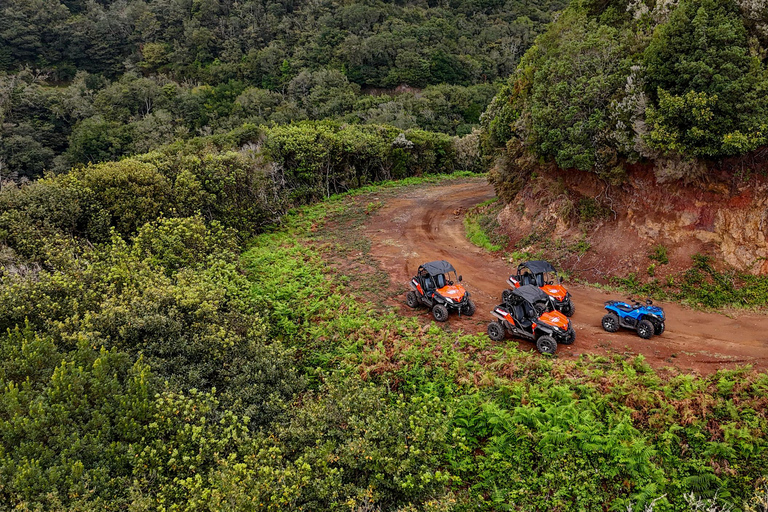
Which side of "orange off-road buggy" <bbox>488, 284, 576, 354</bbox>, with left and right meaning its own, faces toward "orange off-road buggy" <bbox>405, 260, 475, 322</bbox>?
back

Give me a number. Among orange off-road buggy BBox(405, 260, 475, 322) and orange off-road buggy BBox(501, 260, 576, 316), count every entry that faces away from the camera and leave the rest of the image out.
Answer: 0

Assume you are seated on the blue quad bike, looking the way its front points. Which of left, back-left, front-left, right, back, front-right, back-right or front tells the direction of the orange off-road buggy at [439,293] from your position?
back-right

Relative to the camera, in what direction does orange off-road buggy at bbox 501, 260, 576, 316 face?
facing the viewer and to the right of the viewer

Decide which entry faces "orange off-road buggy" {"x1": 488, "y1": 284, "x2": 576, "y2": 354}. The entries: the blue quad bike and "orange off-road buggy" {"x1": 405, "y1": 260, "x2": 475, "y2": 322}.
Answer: "orange off-road buggy" {"x1": 405, "y1": 260, "x2": 475, "y2": 322}

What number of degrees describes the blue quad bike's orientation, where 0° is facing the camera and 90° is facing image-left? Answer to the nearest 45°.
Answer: approximately 315°

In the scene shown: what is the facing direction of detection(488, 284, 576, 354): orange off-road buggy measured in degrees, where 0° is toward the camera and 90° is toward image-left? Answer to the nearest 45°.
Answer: approximately 315°

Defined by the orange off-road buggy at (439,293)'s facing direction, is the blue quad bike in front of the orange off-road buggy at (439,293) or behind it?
in front
